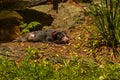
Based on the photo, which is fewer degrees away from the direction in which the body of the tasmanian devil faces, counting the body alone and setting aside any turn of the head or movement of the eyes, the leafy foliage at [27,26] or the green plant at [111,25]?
the green plant

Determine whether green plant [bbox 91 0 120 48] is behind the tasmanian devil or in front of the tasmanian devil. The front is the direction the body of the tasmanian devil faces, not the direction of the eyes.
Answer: in front

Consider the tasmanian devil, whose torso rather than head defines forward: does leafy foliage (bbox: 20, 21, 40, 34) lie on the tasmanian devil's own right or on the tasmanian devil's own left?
on the tasmanian devil's own left

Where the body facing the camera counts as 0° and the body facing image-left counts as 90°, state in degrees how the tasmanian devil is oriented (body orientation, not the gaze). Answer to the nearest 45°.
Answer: approximately 270°
